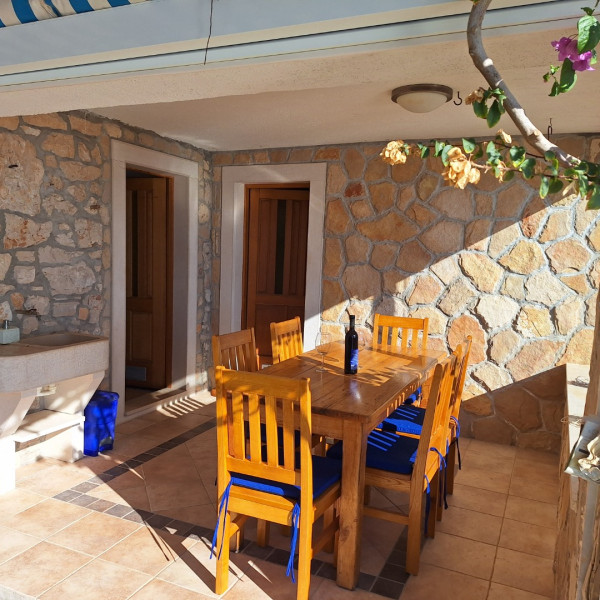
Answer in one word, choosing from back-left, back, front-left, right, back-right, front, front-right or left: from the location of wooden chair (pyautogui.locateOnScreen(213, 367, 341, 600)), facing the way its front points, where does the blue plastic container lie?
left

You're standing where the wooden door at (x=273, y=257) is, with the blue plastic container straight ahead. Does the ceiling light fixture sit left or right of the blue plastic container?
left

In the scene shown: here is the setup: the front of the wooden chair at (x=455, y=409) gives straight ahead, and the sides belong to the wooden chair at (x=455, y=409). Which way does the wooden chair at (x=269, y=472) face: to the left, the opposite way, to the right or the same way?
to the right

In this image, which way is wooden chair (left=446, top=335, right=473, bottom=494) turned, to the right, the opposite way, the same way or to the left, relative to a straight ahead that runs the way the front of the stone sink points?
the opposite way

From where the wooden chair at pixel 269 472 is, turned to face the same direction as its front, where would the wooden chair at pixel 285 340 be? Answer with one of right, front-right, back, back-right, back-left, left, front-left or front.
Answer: front-left

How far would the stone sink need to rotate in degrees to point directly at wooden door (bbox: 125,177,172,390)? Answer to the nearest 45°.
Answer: approximately 90° to its left

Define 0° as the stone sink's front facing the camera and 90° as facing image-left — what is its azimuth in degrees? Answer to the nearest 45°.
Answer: approximately 315°

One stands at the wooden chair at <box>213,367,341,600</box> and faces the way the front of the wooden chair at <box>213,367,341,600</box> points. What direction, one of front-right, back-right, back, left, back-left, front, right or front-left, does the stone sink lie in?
left

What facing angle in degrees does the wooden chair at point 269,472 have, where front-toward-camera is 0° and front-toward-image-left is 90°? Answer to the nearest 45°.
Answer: approximately 225°

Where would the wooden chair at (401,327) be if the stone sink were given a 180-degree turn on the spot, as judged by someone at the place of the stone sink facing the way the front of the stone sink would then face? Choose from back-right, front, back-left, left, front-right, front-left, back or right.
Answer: back-right

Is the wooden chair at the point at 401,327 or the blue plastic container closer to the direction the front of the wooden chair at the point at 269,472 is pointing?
the wooden chair

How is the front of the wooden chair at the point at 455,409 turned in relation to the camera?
facing to the left of the viewer

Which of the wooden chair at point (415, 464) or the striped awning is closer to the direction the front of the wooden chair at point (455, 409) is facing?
the striped awning

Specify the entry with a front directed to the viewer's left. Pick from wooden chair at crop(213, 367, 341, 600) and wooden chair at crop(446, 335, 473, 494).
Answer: wooden chair at crop(446, 335, 473, 494)
